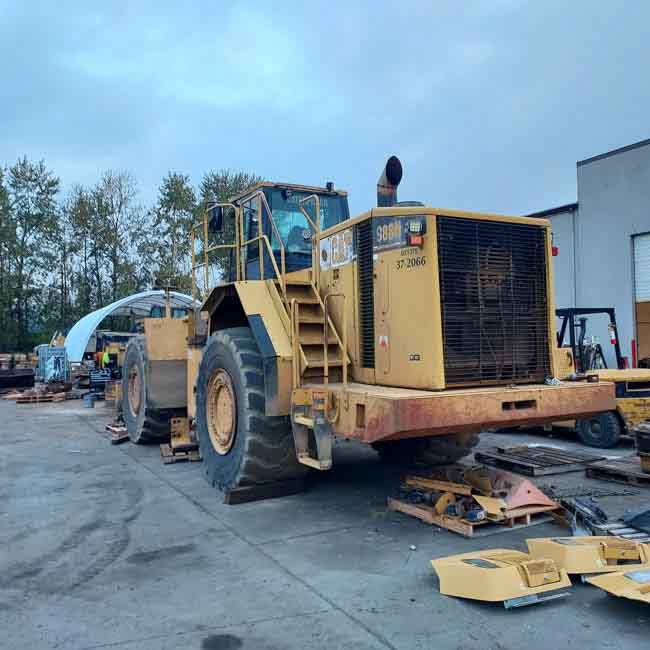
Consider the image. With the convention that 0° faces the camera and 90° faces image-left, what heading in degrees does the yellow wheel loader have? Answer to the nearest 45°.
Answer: approximately 135°

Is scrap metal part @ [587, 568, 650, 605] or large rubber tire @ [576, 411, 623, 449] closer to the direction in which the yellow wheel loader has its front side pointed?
the large rubber tire

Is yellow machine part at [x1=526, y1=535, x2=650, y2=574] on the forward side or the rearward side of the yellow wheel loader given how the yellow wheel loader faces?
on the rearward side

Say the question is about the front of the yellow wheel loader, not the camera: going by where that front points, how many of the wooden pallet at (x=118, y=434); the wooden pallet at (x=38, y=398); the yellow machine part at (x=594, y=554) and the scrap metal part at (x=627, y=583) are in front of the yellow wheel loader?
2

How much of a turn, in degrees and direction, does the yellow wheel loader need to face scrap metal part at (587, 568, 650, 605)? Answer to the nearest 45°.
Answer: approximately 180°

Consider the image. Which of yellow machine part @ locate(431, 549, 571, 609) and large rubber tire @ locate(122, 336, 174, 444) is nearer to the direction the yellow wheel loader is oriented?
the large rubber tire

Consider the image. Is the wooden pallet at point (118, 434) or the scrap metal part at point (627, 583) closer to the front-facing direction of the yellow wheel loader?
the wooden pallet

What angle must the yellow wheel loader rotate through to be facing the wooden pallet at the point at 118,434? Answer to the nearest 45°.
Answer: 0° — it already faces it

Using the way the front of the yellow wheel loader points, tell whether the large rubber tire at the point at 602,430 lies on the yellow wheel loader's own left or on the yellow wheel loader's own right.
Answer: on the yellow wheel loader's own right

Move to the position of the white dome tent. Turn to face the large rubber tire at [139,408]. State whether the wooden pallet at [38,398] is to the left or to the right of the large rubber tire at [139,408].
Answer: right
